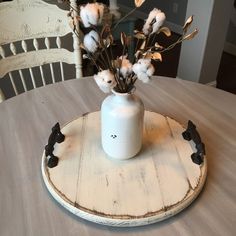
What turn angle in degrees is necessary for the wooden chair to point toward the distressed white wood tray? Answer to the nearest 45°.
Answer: approximately 45° to its right

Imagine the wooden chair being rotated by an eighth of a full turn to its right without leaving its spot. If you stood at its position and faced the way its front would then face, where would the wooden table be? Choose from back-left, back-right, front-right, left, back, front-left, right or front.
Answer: front

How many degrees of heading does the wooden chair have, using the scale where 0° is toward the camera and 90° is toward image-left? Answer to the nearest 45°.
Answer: approximately 315°
